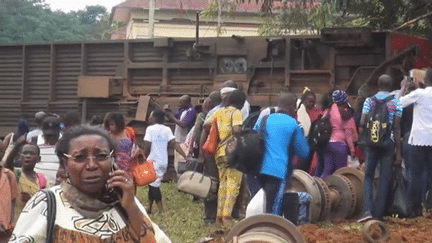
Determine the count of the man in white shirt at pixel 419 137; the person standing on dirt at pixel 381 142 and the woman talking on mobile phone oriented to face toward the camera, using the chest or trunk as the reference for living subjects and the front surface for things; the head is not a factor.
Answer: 1

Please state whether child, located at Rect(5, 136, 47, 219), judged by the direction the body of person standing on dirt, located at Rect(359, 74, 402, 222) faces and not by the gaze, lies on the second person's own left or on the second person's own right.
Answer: on the second person's own left

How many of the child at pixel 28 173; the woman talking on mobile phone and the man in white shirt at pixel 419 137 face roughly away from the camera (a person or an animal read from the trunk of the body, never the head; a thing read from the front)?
1

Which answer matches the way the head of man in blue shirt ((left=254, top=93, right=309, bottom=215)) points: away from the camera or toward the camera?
away from the camera

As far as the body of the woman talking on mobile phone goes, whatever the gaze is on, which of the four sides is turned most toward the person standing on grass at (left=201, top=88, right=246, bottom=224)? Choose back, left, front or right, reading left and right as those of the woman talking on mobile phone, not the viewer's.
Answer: back

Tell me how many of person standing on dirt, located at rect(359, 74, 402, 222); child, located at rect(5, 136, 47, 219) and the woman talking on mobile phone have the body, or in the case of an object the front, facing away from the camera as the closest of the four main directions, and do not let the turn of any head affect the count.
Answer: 1

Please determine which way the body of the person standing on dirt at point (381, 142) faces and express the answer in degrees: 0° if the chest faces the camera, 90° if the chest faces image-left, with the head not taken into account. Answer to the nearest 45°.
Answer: approximately 180°

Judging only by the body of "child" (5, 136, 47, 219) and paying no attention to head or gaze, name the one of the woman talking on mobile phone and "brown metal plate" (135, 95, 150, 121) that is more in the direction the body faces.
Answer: the woman talking on mobile phone

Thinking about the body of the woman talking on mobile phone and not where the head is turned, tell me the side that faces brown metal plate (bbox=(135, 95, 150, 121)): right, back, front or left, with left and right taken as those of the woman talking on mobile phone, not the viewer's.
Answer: back

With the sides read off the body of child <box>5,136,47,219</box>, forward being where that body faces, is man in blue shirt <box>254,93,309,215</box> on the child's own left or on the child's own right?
on the child's own left

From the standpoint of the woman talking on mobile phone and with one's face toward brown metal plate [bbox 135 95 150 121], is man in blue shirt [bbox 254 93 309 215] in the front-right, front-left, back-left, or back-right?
front-right

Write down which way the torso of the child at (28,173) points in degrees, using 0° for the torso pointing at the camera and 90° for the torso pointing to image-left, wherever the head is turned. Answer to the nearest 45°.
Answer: approximately 0°
